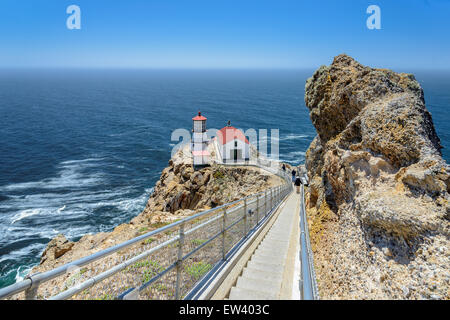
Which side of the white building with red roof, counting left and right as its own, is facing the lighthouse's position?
right

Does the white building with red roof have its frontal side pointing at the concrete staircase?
yes

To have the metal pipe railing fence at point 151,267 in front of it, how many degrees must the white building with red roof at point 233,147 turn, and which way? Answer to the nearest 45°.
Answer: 0° — it already faces it

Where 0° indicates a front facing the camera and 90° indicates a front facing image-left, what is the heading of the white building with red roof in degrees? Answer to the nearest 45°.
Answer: approximately 0°
